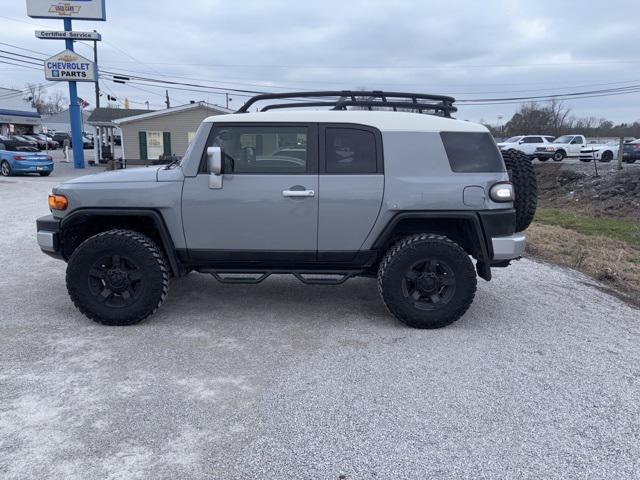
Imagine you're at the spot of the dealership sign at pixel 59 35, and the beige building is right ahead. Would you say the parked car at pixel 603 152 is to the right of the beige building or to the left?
right

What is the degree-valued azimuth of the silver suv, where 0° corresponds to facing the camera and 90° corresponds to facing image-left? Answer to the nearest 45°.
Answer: approximately 90°

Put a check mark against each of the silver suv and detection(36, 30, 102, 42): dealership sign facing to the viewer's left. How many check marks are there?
1

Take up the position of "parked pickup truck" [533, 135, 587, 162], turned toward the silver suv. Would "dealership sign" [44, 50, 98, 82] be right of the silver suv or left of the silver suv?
right

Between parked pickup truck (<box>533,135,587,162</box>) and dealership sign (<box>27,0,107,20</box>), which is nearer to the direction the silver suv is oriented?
the dealership sign

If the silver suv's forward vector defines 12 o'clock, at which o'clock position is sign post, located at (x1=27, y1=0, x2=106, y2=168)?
The sign post is roughly at 2 o'clock from the silver suv.

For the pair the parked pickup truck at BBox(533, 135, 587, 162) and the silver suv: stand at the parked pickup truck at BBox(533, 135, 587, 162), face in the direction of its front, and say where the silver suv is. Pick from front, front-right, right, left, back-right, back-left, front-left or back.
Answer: front-left

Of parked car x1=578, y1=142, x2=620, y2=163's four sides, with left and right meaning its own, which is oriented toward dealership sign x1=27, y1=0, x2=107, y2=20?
front

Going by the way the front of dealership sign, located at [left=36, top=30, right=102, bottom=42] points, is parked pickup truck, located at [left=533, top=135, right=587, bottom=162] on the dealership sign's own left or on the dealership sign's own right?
on the dealership sign's own left

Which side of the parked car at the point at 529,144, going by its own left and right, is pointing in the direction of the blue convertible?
front

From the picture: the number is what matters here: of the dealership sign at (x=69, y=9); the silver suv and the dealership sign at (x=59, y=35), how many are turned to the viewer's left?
1
